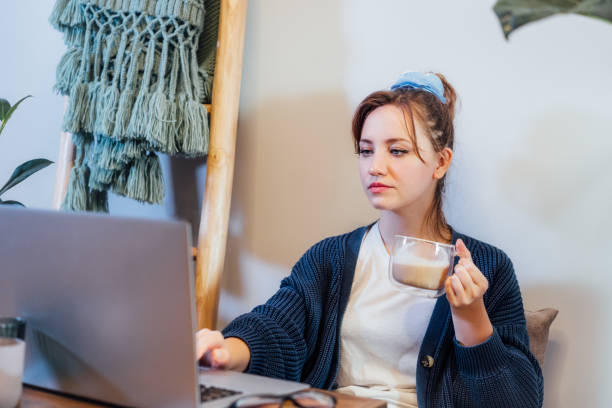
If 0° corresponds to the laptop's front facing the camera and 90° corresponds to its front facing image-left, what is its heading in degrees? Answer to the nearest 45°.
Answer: approximately 225°

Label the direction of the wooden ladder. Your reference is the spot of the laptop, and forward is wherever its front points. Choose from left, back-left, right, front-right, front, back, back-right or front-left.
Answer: front-left

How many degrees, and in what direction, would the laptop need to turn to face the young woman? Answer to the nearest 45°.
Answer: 0° — it already faces them

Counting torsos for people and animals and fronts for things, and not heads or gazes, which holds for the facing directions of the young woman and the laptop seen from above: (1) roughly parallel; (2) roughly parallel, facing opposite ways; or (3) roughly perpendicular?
roughly parallel, facing opposite ways

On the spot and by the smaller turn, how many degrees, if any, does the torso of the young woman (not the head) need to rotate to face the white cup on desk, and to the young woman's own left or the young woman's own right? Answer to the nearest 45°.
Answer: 0° — they already face it

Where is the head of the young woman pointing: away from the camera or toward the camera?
toward the camera

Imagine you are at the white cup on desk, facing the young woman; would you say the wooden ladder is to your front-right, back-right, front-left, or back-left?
front-left

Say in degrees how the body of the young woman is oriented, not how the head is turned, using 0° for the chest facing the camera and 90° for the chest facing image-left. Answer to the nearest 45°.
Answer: approximately 45°

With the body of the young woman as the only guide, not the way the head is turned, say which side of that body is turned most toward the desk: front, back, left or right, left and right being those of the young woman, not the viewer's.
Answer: front
